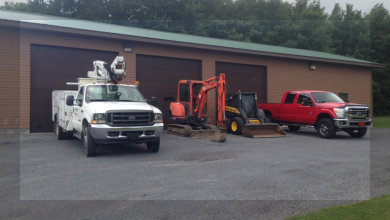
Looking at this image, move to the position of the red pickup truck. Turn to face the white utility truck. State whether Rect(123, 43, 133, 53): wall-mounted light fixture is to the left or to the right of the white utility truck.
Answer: right

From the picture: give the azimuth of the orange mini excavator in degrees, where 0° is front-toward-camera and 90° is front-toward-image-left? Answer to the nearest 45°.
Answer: approximately 315°

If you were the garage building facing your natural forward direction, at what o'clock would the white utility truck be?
The white utility truck is roughly at 1 o'clock from the garage building.

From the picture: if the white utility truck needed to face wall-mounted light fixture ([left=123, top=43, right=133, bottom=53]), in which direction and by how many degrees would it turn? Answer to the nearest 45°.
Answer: approximately 135° to its left

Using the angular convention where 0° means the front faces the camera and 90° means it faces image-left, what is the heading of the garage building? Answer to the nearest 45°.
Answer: approximately 315°

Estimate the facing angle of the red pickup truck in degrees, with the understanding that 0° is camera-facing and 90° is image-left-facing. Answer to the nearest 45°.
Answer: approximately 315°

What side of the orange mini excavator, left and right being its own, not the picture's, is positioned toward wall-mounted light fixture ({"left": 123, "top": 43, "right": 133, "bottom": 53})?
back
